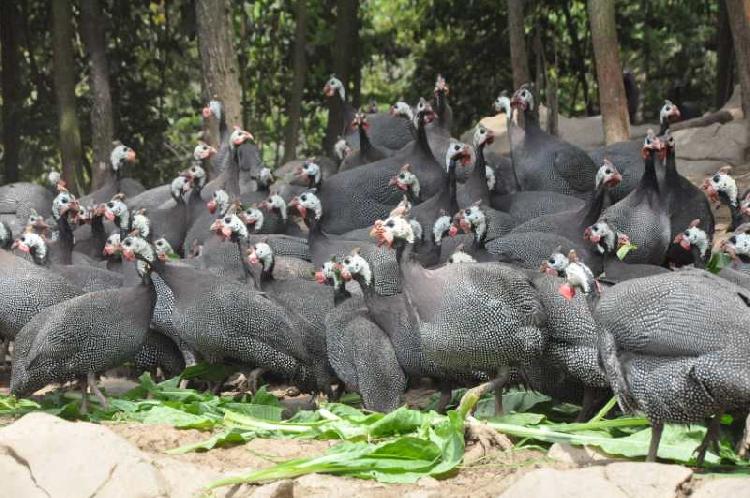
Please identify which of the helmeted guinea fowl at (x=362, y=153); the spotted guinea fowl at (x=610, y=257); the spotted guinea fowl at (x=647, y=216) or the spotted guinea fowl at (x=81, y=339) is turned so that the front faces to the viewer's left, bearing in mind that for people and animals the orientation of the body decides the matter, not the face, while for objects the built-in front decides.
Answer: the spotted guinea fowl at (x=610, y=257)

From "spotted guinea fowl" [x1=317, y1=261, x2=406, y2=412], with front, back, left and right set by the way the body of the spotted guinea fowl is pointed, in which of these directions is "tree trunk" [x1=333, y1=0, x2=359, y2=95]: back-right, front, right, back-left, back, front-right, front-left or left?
front-right

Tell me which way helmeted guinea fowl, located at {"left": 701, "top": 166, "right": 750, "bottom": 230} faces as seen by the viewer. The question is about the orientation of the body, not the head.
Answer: to the viewer's left

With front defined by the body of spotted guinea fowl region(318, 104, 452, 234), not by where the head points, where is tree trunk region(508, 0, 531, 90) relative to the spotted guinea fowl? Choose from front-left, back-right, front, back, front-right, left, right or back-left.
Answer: front-left

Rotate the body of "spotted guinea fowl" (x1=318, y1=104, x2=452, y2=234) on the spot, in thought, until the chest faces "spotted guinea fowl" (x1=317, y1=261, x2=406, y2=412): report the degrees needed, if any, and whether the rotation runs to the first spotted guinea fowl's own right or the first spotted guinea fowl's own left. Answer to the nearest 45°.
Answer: approximately 90° to the first spotted guinea fowl's own right

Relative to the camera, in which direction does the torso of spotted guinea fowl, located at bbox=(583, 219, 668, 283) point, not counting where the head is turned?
to the viewer's left

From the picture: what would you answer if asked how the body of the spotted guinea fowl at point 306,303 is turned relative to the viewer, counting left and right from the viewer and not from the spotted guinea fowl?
facing to the left of the viewer

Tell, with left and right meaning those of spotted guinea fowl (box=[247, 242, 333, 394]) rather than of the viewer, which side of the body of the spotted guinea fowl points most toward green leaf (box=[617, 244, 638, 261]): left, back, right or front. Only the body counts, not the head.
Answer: back

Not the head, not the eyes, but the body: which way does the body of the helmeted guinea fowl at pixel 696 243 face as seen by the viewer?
to the viewer's left

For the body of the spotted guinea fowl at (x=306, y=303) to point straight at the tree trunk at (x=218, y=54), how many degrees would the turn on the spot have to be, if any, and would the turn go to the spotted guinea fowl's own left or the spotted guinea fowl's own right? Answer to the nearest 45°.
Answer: approximately 90° to the spotted guinea fowl's own right

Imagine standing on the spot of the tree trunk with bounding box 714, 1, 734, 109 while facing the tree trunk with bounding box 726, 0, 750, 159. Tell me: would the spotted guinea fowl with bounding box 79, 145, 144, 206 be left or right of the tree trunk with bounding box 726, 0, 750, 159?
right

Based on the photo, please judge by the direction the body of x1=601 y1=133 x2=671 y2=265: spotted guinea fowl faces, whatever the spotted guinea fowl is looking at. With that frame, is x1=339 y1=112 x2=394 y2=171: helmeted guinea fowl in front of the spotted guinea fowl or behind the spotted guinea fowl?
behind

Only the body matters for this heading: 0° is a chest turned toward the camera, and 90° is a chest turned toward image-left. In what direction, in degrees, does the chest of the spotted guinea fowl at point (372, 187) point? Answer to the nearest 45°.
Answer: approximately 270°

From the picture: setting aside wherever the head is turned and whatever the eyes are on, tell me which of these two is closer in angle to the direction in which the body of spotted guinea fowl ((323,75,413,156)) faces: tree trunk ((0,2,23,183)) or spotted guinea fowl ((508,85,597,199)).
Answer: the tree trunk

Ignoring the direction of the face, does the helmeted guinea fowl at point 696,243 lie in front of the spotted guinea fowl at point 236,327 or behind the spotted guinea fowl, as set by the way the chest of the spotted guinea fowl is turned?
behind

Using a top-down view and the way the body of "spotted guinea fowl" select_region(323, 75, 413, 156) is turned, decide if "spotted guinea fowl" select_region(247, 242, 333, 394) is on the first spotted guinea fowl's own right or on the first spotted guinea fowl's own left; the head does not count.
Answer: on the first spotted guinea fowl's own left
